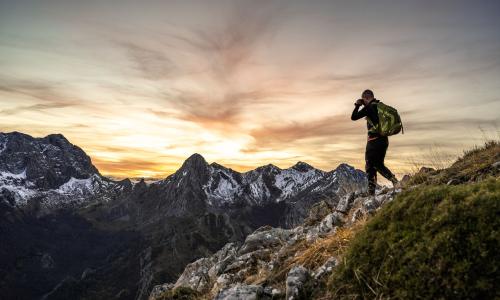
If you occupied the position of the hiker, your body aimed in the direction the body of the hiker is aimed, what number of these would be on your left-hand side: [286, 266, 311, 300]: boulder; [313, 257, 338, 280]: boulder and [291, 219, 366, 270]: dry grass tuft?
3

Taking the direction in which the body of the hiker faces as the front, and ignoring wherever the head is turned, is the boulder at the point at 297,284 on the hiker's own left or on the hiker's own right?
on the hiker's own left

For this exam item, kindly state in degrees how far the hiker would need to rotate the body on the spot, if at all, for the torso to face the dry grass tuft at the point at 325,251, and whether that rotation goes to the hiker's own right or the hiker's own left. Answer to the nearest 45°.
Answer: approximately 90° to the hiker's own left

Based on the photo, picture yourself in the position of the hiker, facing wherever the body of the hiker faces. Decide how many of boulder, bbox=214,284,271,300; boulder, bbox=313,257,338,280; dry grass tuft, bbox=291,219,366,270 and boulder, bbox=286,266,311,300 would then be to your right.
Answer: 0

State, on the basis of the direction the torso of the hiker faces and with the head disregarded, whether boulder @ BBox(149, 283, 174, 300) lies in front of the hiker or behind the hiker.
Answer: in front

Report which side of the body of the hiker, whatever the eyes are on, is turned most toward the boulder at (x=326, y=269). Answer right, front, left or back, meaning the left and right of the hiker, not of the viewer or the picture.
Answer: left

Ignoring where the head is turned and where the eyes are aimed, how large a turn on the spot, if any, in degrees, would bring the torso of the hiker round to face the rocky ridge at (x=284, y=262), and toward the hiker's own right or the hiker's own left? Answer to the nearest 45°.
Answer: approximately 45° to the hiker's own left

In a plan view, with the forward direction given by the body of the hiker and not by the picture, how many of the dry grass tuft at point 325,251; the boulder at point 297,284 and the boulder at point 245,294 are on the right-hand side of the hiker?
0

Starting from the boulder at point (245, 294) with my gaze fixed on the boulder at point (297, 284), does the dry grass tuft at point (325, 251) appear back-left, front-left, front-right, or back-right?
front-left

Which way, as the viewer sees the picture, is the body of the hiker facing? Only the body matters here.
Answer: to the viewer's left

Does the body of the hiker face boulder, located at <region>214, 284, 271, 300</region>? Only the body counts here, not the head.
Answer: no
